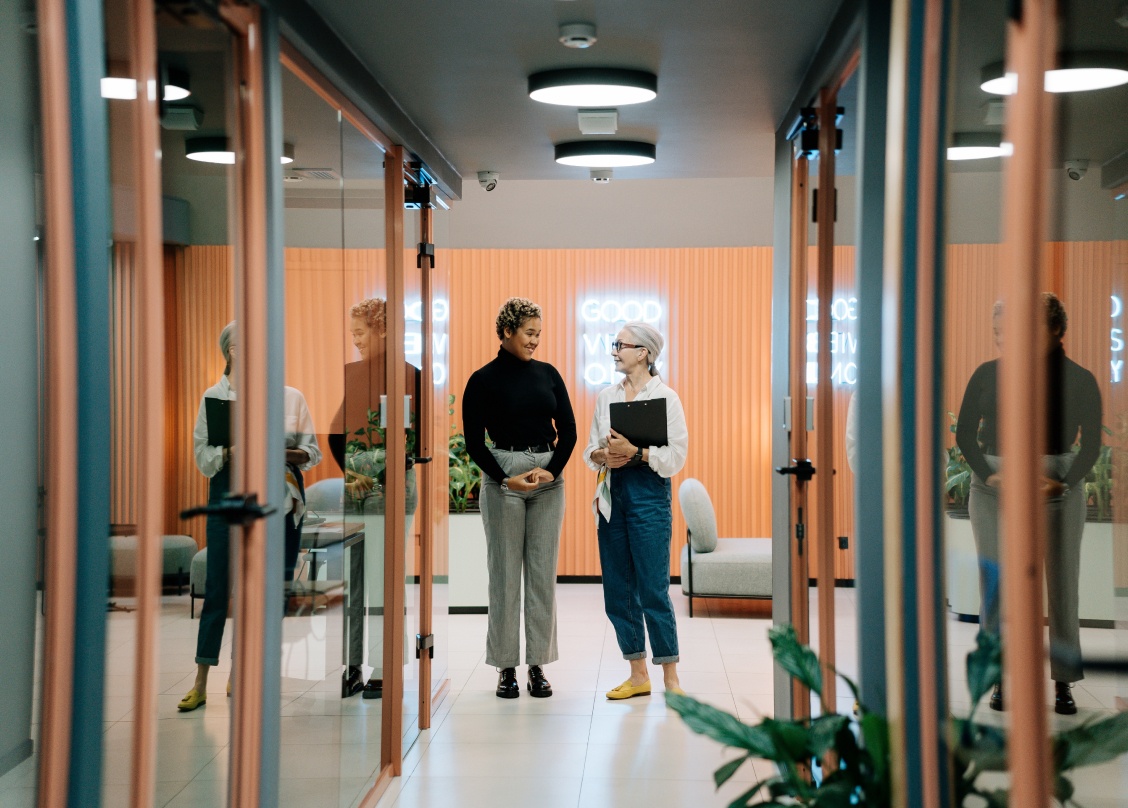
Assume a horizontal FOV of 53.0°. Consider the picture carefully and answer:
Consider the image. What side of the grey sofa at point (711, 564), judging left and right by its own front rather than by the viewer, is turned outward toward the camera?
right

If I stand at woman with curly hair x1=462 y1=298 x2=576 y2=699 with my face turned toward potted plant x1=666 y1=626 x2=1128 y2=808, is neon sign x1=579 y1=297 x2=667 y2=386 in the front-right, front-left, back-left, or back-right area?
back-left

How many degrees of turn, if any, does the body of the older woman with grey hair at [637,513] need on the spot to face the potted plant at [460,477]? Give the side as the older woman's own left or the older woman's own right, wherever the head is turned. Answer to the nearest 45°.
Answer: approximately 90° to the older woman's own right

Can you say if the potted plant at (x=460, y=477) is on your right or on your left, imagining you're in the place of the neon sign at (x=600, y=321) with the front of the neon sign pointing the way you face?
on your right

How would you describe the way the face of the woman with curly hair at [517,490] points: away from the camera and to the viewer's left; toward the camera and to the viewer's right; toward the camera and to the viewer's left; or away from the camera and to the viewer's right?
toward the camera and to the viewer's right

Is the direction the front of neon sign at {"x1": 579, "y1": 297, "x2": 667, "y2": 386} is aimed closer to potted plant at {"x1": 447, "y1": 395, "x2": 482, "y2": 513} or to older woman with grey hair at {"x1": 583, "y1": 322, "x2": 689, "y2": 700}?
the older woman with grey hair
